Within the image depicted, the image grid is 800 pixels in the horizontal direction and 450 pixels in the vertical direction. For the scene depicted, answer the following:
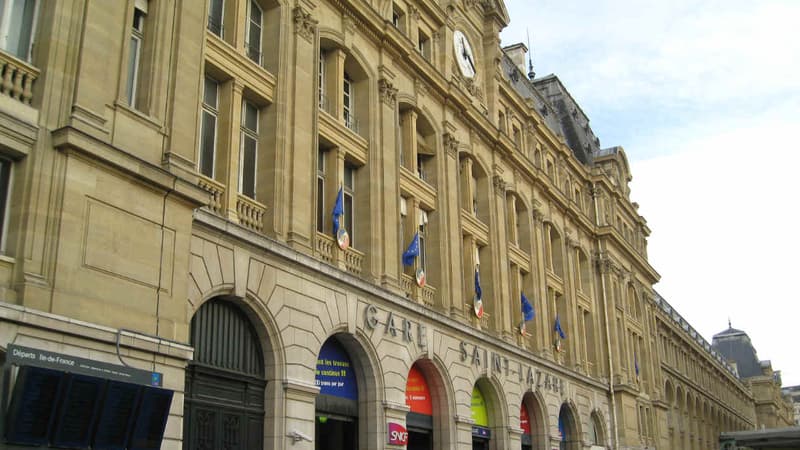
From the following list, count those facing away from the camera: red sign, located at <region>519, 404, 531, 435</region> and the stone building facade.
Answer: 0

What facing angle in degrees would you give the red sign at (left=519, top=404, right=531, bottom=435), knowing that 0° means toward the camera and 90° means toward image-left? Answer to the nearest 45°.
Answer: approximately 315°

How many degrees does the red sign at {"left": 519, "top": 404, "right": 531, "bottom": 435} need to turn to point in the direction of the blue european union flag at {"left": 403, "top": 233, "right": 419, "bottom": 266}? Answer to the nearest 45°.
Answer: approximately 45° to its right

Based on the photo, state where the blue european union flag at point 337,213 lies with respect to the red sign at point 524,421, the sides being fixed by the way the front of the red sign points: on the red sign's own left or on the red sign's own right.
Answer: on the red sign's own right

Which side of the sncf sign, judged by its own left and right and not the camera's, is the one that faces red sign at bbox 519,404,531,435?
left

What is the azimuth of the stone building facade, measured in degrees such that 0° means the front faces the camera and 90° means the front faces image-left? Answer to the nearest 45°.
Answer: approximately 315°

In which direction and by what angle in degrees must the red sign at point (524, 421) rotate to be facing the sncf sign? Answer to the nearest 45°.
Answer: approximately 45° to its right

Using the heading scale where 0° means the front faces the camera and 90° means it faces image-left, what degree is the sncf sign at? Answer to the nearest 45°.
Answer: approximately 315°

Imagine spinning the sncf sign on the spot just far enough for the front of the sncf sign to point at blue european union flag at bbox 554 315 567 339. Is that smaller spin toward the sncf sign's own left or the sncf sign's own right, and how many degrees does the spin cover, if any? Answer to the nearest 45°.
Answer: approximately 90° to the sncf sign's own left

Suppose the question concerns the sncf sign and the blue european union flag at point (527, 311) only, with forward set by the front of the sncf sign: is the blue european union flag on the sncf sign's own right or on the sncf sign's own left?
on the sncf sign's own left
